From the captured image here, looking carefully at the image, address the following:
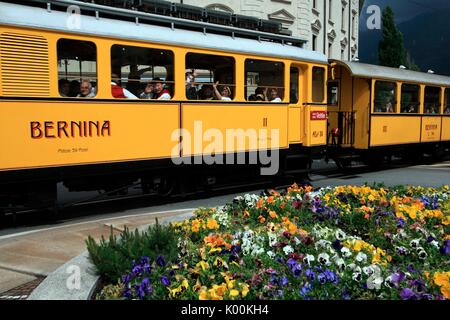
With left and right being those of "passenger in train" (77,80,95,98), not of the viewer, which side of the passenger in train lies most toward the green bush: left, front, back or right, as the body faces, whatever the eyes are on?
front

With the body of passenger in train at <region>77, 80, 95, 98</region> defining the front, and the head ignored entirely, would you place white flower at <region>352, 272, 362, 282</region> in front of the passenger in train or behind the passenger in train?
in front

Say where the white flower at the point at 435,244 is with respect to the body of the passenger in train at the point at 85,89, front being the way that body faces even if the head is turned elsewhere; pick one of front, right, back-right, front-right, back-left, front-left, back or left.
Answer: front-left

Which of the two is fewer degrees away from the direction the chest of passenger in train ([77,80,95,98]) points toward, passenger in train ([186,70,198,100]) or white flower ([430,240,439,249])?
the white flower

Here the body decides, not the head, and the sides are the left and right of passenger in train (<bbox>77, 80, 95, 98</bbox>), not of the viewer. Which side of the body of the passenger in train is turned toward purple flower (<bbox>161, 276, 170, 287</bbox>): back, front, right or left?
front

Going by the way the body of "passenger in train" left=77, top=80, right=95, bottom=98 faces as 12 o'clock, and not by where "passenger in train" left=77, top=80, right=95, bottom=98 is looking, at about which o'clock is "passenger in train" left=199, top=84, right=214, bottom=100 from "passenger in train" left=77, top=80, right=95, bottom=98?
"passenger in train" left=199, top=84, right=214, bottom=100 is roughly at 8 o'clock from "passenger in train" left=77, top=80, right=95, bottom=98.

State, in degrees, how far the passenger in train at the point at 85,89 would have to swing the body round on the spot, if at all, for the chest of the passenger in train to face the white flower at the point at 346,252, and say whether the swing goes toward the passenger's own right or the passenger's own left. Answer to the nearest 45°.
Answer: approximately 45° to the passenger's own left

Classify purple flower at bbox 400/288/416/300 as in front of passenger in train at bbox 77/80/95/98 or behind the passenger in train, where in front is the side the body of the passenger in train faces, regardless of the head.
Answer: in front
